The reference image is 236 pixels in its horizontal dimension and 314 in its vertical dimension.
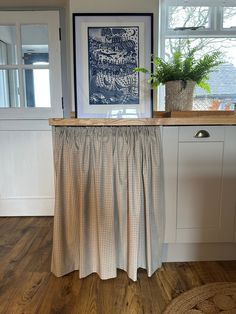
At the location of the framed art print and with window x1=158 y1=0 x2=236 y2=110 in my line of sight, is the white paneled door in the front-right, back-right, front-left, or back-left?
back-left

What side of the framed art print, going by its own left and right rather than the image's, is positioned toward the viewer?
front

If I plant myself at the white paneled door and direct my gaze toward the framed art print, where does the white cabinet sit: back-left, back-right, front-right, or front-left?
front-right

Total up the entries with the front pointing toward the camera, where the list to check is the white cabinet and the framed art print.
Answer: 2

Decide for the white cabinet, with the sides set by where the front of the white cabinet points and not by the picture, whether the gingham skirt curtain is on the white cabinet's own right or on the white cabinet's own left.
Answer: on the white cabinet's own right

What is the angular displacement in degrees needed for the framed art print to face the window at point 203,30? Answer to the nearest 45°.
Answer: approximately 90° to its left

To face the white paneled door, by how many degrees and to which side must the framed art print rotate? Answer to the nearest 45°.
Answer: approximately 90° to its right

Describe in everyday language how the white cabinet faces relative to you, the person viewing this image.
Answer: facing the viewer

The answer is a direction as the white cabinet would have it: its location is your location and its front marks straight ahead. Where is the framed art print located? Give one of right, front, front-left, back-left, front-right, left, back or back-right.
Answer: back-right

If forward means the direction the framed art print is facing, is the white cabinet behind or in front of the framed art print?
in front

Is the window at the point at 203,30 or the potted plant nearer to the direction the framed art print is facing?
the potted plant

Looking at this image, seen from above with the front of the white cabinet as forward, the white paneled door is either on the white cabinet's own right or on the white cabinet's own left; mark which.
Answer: on the white cabinet's own right
